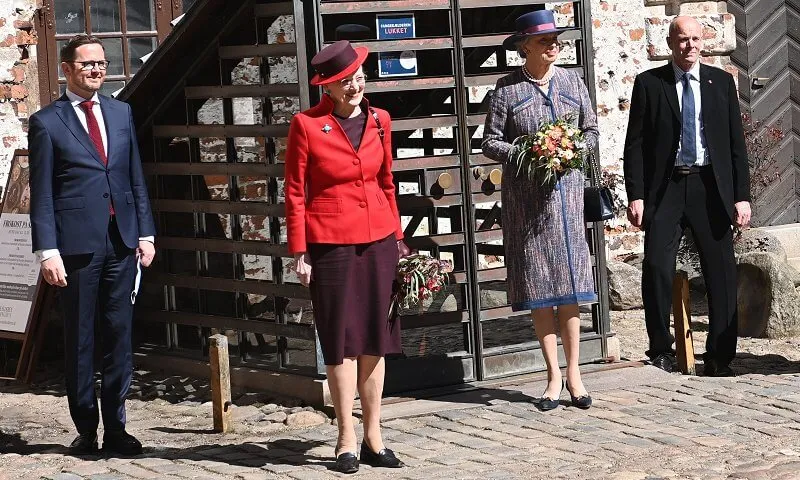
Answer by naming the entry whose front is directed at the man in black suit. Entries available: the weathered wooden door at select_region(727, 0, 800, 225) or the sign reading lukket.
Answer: the weathered wooden door

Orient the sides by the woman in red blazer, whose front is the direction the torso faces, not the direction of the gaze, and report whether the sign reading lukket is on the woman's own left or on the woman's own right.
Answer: on the woman's own left

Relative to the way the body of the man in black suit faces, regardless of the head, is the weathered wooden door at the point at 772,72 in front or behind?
behind

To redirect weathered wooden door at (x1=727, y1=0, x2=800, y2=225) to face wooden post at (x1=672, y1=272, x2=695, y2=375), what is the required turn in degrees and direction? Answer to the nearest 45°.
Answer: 0° — it already faces it

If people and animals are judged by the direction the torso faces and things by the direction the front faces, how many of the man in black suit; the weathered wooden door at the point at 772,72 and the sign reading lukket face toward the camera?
3

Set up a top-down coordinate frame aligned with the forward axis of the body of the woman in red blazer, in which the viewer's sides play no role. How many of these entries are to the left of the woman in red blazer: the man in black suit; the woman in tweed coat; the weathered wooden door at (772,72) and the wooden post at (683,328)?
4

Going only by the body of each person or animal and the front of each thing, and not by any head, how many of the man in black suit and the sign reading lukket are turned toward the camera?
2

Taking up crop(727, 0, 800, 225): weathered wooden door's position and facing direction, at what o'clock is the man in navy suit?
The man in navy suit is roughly at 1 o'clock from the weathered wooden door.

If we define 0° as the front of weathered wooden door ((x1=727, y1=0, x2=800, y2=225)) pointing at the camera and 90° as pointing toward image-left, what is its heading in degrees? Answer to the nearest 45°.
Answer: approximately 0°

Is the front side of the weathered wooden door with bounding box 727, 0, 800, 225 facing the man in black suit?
yes

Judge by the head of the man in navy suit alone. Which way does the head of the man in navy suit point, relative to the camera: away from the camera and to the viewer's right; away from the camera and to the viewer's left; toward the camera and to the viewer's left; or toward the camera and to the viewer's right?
toward the camera and to the viewer's right

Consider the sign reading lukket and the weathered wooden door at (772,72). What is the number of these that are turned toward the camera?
2
